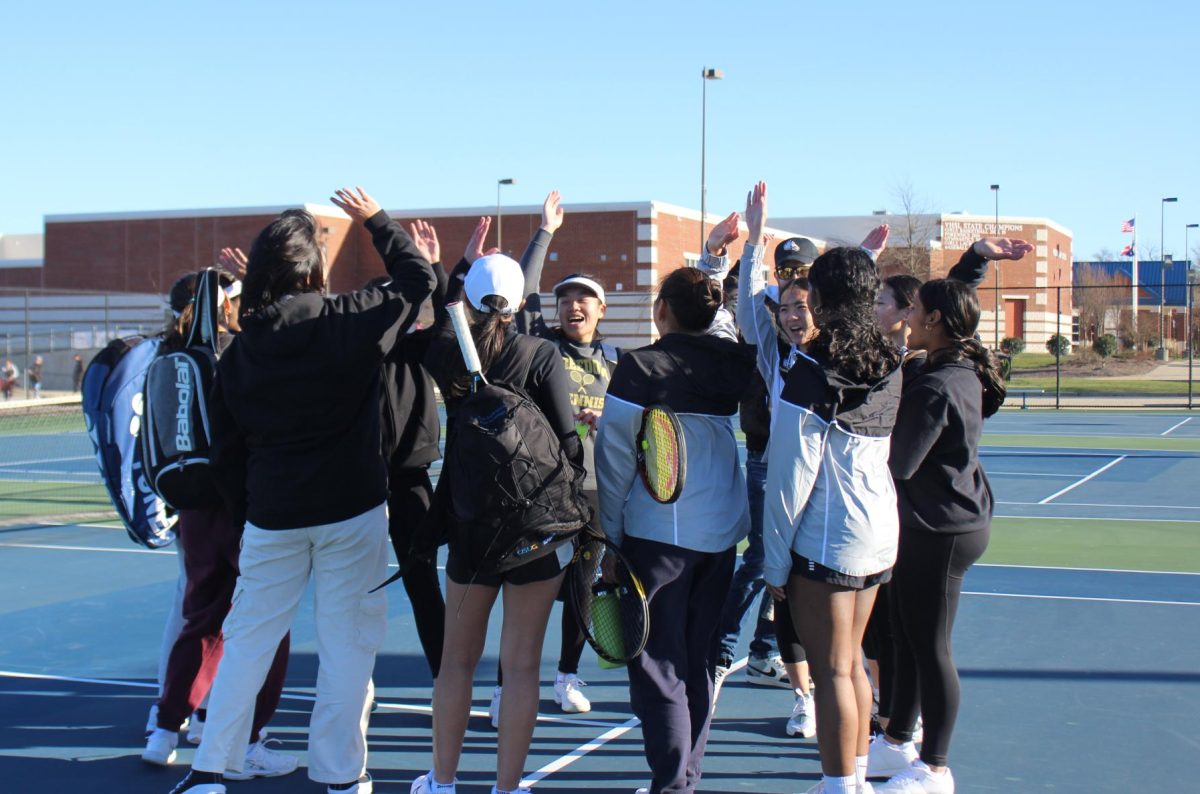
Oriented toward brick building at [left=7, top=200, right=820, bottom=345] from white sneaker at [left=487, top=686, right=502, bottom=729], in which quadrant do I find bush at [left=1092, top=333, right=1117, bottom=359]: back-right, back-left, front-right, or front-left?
front-right

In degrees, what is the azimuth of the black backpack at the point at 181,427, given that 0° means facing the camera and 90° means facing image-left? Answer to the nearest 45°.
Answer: approximately 45°

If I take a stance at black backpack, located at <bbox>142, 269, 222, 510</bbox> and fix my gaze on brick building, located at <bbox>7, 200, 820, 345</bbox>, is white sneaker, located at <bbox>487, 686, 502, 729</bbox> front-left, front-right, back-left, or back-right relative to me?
front-right

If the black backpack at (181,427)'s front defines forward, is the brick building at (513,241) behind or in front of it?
behind

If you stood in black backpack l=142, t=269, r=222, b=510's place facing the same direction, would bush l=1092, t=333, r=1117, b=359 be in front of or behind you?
behind
